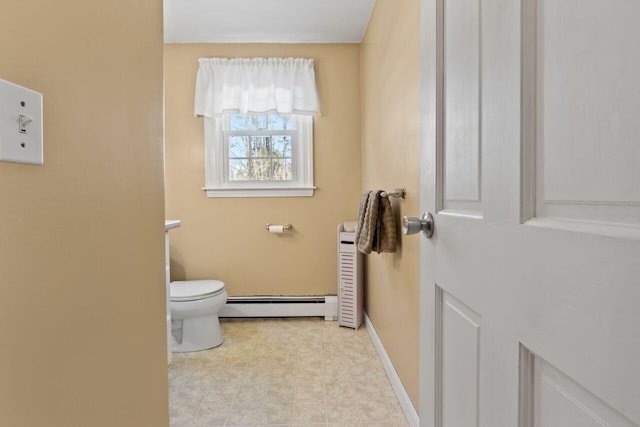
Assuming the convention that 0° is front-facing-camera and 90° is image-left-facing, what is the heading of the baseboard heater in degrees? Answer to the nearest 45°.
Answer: approximately 0°

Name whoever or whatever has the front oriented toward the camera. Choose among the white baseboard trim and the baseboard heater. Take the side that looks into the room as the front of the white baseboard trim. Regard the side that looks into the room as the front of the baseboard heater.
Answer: the baseboard heater

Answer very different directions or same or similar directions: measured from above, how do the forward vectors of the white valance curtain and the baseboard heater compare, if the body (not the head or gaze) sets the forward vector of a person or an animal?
same or similar directions

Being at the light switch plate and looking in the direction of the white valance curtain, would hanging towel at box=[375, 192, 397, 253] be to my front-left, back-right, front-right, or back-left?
front-right

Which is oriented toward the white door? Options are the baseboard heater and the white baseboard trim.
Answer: the baseboard heater

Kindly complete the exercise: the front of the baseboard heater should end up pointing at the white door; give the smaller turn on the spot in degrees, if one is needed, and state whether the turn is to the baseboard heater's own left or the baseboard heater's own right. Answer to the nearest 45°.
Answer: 0° — it already faces it

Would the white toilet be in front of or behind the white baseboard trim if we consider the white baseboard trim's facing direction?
in front

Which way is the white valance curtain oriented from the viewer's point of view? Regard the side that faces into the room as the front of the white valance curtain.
toward the camera

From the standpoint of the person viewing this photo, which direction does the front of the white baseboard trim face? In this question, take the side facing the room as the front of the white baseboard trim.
facing to the left of the viewer

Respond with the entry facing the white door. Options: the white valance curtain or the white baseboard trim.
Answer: the white valance curtain

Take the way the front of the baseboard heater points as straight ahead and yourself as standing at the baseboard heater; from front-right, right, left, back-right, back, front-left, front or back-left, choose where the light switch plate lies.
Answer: front

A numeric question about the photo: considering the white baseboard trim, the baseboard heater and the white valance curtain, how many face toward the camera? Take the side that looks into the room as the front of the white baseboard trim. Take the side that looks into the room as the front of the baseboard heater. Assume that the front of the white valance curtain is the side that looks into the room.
2

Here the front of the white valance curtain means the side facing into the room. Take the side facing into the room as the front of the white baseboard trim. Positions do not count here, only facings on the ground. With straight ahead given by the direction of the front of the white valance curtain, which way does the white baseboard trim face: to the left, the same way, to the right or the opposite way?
to the right

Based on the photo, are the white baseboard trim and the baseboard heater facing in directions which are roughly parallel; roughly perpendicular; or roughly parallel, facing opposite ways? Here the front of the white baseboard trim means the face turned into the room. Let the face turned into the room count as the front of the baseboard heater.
roughly perpendicular

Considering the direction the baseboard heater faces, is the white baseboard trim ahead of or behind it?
ahead

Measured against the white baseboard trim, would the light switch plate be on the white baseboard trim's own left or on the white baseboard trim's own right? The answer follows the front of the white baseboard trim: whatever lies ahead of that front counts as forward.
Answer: on the white baseboard trim's own left
